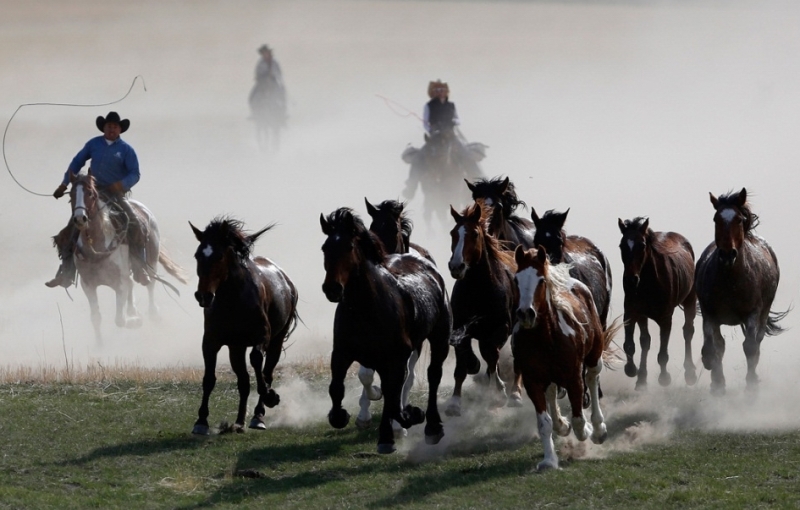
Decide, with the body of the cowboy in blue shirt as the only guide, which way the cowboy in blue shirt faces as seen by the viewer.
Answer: toward the camera

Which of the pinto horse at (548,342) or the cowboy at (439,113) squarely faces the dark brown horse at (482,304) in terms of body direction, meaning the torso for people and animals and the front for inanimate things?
the cowboy

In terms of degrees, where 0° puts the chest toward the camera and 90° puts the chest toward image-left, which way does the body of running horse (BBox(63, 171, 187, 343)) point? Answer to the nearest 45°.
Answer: approximately 45°

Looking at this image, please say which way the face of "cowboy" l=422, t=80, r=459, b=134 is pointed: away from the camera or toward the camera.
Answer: toward the camera

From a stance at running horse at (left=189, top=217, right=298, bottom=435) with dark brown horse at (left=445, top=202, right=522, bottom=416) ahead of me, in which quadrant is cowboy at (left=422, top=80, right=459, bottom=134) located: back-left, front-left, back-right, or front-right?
front-left

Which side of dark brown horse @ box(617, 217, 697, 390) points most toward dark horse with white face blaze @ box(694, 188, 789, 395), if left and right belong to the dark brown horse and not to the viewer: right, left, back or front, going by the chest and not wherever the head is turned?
left

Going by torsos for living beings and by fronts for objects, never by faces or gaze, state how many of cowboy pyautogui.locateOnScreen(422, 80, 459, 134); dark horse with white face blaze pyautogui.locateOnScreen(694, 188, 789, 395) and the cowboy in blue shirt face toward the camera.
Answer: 3

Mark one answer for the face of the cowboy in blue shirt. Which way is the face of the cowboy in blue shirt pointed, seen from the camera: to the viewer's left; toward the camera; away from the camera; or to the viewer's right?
toward the camera

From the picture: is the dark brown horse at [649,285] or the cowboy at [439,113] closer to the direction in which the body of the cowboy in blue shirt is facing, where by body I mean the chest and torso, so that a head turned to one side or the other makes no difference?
the dark brown horse

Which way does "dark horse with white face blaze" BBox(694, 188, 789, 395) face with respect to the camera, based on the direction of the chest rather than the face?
toward the camera

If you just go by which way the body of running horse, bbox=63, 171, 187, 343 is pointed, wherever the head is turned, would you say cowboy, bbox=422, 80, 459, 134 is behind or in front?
behind

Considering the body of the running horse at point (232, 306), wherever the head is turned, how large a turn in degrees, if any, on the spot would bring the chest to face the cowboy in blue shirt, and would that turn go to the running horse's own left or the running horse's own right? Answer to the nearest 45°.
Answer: approximately 135° to the running horse's own right
